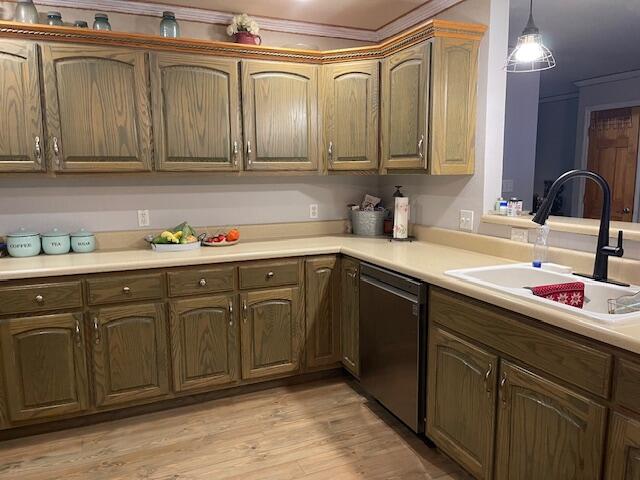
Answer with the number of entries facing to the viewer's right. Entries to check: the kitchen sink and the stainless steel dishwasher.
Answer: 0

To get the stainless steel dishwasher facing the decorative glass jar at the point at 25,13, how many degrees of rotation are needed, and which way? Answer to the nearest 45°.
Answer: approximately 45° to its right

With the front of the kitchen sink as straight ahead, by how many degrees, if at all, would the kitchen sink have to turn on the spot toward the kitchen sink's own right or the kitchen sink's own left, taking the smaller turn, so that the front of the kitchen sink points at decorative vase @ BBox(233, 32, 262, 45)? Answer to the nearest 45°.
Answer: approximately 45° to the kitchen sink's own right

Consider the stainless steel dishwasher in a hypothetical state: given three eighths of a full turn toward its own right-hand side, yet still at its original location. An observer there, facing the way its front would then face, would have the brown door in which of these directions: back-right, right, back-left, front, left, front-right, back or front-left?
front-right

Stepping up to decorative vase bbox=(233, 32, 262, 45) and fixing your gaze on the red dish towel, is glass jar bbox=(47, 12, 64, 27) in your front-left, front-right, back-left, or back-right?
back-right

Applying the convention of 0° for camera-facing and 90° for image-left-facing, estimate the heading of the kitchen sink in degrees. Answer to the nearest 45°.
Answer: approximately 45°

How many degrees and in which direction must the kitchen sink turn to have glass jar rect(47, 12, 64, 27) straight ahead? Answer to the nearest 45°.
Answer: approximately 45° to its right

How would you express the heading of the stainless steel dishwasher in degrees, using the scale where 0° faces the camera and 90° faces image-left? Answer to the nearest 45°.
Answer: approximately 45°

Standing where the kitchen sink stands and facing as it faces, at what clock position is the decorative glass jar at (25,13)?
The decorative glass jar is roughly at 1 o'clock from the kitchen sink.

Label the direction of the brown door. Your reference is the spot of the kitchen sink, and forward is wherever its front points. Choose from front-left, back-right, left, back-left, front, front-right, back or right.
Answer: back-right

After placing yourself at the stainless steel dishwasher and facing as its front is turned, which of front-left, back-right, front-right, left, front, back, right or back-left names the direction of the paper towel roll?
back-right

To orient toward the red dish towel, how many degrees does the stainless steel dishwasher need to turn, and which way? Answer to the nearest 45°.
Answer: approximately 90° to its left

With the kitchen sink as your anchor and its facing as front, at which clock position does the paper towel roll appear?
The paper towel roll is roughly at 3 o'clock from the kitchen sink.
